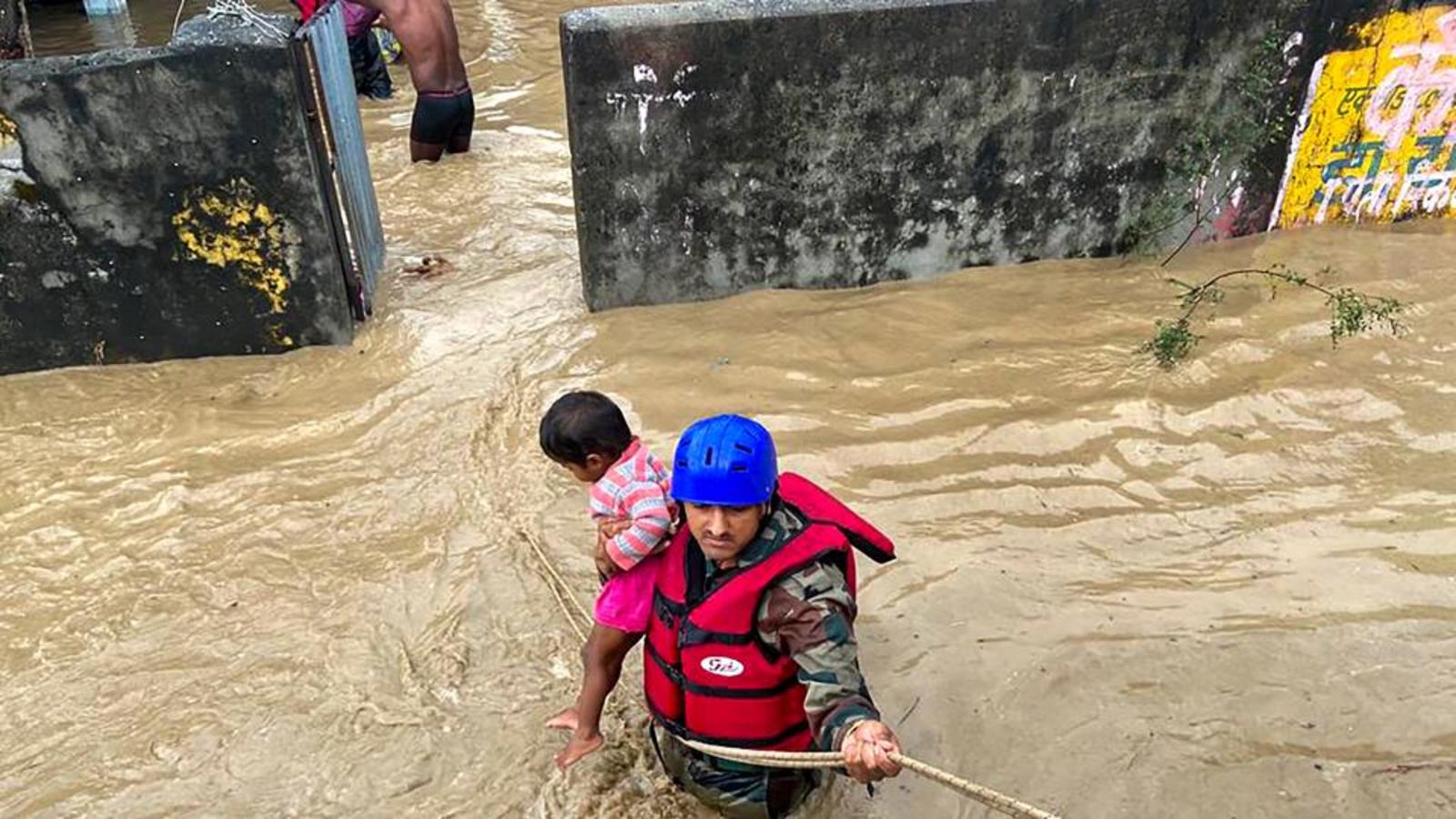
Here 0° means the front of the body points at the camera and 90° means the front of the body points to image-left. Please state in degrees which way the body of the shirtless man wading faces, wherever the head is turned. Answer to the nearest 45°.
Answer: approximately 135°

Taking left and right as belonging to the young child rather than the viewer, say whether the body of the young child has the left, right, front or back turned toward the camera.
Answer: left

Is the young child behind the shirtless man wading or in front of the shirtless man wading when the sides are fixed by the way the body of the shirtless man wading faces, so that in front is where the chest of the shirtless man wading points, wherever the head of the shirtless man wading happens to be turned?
behind

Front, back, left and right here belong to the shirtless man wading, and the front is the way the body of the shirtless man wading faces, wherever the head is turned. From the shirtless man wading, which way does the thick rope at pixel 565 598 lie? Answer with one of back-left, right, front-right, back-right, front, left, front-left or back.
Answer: back-left

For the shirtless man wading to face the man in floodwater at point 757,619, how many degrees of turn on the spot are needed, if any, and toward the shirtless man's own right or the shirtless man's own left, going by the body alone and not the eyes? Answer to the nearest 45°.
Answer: approximately 135° to the shirtless man's own left
